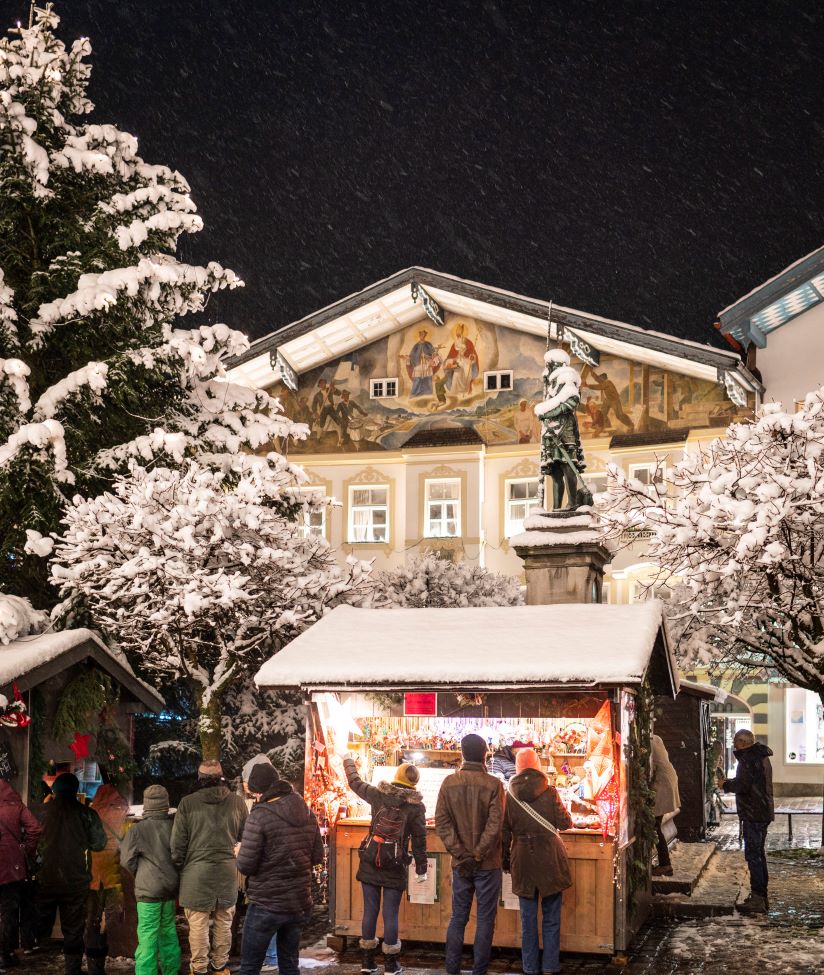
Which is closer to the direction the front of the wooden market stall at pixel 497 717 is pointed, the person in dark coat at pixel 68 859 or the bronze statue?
the person in dark coat

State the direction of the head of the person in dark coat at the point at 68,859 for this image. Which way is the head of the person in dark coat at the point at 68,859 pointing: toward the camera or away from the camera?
away from the camera

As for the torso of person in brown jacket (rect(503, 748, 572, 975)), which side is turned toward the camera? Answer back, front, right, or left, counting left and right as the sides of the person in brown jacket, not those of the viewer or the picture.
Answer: back

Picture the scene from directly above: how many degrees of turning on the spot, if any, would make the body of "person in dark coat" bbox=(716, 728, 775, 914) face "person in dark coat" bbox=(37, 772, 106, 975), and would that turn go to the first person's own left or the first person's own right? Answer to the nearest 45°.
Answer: approximately 45° to the first person's own left

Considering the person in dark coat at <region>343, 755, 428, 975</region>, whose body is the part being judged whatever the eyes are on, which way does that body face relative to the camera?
away from the camera

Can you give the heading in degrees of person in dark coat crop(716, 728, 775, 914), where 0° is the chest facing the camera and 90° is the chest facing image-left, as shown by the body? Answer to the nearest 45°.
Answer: approximately 90°

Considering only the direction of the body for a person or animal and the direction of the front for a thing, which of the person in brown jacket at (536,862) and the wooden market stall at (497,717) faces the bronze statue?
the person in brown jacket

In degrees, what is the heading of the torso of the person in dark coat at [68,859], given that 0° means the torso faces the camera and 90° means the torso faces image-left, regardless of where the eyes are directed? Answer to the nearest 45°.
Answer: approximately 180°

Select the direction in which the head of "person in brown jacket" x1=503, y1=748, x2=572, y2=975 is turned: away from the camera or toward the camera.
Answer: away from the camera

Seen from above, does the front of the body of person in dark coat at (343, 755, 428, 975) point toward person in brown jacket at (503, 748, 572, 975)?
no

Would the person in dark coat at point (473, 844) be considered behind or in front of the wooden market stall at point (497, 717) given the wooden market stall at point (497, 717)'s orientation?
in front

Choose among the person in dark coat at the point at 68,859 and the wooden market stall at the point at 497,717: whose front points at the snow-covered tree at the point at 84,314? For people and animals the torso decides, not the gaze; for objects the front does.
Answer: the person in dark coat

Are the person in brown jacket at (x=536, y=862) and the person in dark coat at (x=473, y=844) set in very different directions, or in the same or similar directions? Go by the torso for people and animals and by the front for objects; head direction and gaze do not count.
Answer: same or similar directions

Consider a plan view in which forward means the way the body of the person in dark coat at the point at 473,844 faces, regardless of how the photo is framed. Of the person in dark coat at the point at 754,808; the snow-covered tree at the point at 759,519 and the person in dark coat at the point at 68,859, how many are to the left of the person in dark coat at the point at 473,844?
1

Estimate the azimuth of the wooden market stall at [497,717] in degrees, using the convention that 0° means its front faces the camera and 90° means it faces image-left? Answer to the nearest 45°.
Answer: approximately 0°

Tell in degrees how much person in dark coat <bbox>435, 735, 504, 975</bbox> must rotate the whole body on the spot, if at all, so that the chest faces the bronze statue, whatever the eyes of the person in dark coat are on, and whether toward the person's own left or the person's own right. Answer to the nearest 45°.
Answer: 0° — they already face it

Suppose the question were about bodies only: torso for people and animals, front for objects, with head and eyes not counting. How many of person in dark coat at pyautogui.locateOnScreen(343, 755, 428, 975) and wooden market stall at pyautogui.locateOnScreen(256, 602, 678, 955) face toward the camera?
1

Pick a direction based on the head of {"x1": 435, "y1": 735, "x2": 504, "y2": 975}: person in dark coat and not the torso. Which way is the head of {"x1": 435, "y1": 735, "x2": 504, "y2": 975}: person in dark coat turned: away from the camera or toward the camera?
away from the camera

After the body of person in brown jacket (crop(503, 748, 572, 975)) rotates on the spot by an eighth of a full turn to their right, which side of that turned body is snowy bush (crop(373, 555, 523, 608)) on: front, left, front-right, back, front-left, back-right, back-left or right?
front-left

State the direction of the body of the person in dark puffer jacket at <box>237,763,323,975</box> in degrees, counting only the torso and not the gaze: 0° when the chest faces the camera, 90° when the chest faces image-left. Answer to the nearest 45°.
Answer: approximately 135°

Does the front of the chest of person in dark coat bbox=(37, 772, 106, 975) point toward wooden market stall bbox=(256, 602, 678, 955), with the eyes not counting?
no

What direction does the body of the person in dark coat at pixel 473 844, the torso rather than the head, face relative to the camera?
away from the camera
